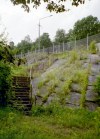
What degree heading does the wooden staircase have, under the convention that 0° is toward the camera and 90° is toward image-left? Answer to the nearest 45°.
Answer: approximately 0°
